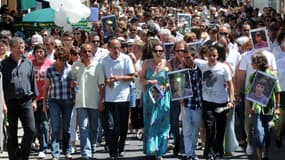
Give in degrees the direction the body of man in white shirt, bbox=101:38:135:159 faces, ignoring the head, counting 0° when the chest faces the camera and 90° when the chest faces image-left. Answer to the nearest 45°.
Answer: approximately 0°

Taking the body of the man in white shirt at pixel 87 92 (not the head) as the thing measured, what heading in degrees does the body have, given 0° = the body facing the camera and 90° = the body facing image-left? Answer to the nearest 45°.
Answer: approximately 0°

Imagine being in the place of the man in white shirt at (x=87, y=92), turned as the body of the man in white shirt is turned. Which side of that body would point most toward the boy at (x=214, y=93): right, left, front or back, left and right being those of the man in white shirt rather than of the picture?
left

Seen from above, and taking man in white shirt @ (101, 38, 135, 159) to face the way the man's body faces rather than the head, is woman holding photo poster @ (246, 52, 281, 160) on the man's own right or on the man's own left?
on the man's own left

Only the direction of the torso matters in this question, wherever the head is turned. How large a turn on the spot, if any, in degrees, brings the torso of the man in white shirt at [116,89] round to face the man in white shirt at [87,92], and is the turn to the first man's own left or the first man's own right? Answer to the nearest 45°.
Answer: approximately 90° to the first man's own right

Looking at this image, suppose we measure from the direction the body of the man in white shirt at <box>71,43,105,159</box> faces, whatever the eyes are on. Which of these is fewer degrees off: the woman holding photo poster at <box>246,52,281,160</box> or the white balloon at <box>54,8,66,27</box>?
the woman holding photo poster

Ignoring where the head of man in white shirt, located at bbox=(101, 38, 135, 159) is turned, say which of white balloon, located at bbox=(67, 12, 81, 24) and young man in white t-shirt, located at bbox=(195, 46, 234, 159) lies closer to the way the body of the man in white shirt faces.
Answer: the young man in white t-shirt

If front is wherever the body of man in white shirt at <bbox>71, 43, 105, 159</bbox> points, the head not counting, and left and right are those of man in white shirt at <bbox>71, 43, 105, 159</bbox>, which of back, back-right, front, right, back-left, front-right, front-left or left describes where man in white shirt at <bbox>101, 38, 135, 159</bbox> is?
left

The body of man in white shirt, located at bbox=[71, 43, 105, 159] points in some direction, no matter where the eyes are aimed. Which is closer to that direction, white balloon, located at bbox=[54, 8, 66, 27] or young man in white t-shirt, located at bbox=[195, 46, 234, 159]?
the young man in white t-shirt

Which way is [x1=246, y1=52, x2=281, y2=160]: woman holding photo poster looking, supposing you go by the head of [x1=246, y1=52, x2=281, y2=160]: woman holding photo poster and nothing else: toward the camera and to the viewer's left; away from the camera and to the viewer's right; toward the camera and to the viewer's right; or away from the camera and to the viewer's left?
toward the camera and to the viewer's left

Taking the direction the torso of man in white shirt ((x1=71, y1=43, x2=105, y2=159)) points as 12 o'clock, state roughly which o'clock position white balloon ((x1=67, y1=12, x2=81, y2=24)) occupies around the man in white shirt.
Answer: The white balloon is roughly at 6 o'clock from the man in white shirt.

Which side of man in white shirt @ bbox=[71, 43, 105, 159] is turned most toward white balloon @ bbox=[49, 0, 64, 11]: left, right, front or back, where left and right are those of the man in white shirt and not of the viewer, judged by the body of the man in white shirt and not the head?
back

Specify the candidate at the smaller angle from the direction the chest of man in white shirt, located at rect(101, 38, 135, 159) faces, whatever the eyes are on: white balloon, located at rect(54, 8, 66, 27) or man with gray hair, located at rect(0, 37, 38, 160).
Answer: the man with gray hair

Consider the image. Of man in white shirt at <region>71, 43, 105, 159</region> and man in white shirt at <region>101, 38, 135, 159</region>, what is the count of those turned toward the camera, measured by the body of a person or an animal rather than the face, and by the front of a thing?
2
